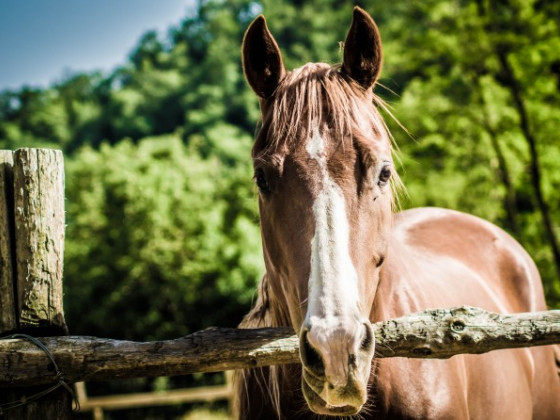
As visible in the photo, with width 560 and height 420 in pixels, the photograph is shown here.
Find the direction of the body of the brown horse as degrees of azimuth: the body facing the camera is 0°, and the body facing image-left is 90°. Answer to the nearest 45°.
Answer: approximately 45°
